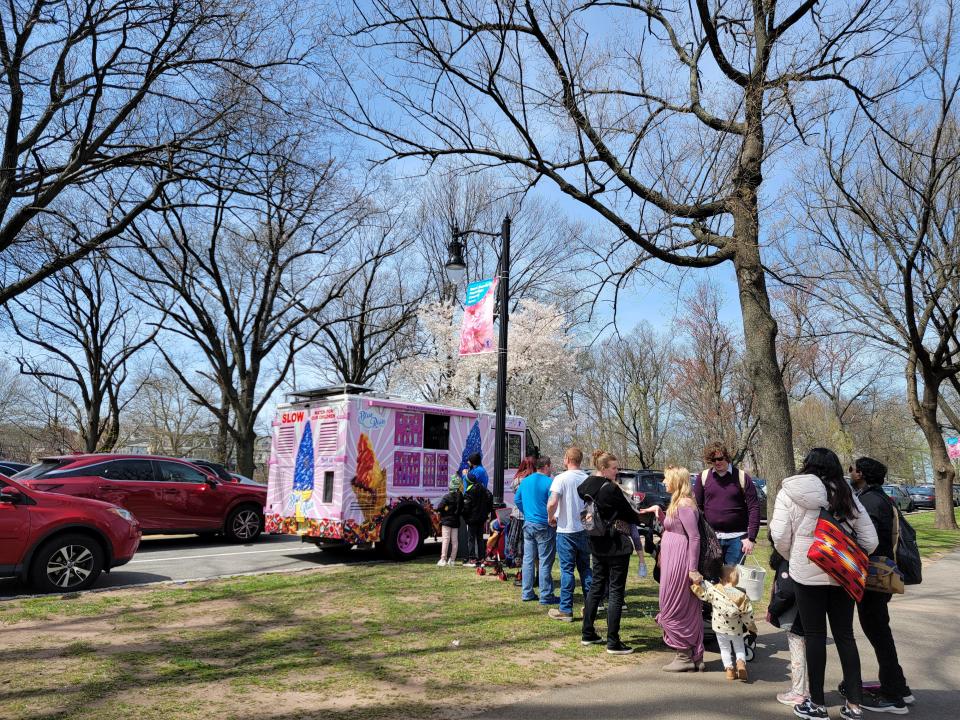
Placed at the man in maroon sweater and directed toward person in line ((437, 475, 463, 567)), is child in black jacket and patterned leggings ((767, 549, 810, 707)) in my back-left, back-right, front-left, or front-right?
back-left

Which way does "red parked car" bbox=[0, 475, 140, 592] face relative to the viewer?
to the viewer's right

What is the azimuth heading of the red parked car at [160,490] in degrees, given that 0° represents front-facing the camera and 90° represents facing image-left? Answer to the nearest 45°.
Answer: approximately 270°

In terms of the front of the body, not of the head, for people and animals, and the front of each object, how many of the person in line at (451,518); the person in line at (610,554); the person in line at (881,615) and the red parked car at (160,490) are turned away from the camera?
1

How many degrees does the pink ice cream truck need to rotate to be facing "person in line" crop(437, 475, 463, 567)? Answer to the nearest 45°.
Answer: approximately 90° to its right

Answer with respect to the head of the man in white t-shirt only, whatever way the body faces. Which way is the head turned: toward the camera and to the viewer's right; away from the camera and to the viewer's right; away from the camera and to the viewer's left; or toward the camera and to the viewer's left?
away from the camera and to the viewer's left

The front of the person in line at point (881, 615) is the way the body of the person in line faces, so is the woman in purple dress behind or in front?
in front

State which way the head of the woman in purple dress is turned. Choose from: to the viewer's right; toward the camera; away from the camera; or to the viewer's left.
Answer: to the viewer's left

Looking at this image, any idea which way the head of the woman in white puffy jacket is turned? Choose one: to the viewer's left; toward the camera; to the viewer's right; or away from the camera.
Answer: away from the camera

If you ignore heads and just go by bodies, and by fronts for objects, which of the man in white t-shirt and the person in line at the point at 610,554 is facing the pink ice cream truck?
the man in white t-shirt

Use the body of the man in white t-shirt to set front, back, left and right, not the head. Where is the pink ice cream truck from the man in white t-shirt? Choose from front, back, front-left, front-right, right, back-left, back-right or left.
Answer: front

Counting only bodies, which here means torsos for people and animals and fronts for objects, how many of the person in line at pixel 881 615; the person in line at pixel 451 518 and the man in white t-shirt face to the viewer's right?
0

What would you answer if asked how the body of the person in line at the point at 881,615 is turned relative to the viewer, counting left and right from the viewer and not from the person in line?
facing to the left of the viewer

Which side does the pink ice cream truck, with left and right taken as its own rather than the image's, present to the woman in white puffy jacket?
right

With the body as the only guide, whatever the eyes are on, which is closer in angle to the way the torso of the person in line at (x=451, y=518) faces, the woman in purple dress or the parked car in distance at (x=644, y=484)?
the parked car in distance

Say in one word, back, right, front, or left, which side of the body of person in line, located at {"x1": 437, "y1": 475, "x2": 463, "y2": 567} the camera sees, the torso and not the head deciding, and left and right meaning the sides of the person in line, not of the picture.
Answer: back
